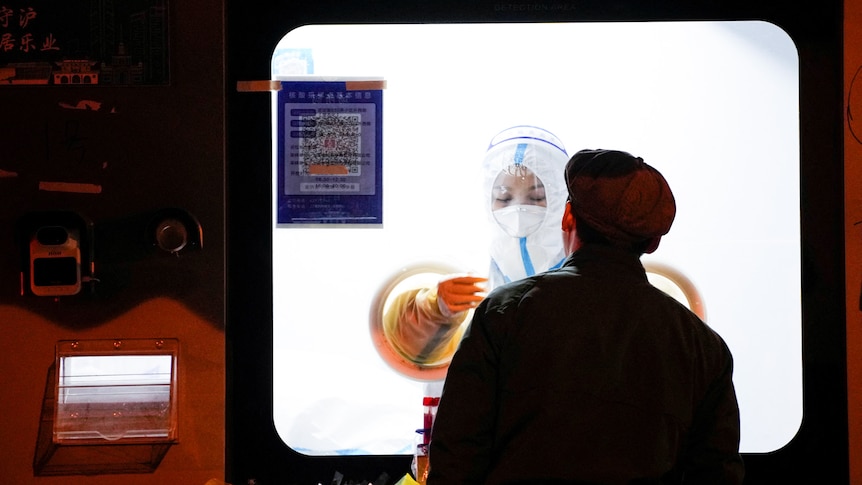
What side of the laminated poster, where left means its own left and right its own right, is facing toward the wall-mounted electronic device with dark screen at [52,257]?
right

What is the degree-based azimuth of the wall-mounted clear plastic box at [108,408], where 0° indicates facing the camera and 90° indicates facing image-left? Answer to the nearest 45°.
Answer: approximately 0°

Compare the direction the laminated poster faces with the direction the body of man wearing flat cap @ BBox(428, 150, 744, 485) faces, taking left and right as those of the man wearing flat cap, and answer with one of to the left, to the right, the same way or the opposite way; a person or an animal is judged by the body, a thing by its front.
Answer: the opposite way

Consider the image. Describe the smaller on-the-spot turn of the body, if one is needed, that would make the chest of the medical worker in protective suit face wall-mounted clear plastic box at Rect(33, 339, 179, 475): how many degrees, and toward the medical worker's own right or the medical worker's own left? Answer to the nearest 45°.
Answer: approximately 90° to the medical worker's own right

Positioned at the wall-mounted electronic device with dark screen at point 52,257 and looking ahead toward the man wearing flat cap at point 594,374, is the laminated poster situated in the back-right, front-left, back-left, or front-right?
front-left

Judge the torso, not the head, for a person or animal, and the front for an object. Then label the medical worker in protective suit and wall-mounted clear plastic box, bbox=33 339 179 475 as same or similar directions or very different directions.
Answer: same or similar directions

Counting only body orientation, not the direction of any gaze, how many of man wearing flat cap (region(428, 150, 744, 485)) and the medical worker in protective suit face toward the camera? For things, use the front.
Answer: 1

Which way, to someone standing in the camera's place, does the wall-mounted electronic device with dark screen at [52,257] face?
facing the viewer

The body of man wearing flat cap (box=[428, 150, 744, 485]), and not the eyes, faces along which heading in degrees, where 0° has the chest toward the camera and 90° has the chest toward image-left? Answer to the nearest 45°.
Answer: approximately 180°

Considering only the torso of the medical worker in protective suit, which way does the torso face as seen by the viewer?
toward the camera

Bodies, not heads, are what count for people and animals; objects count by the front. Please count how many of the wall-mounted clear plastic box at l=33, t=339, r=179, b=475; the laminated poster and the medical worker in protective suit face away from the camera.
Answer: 0
